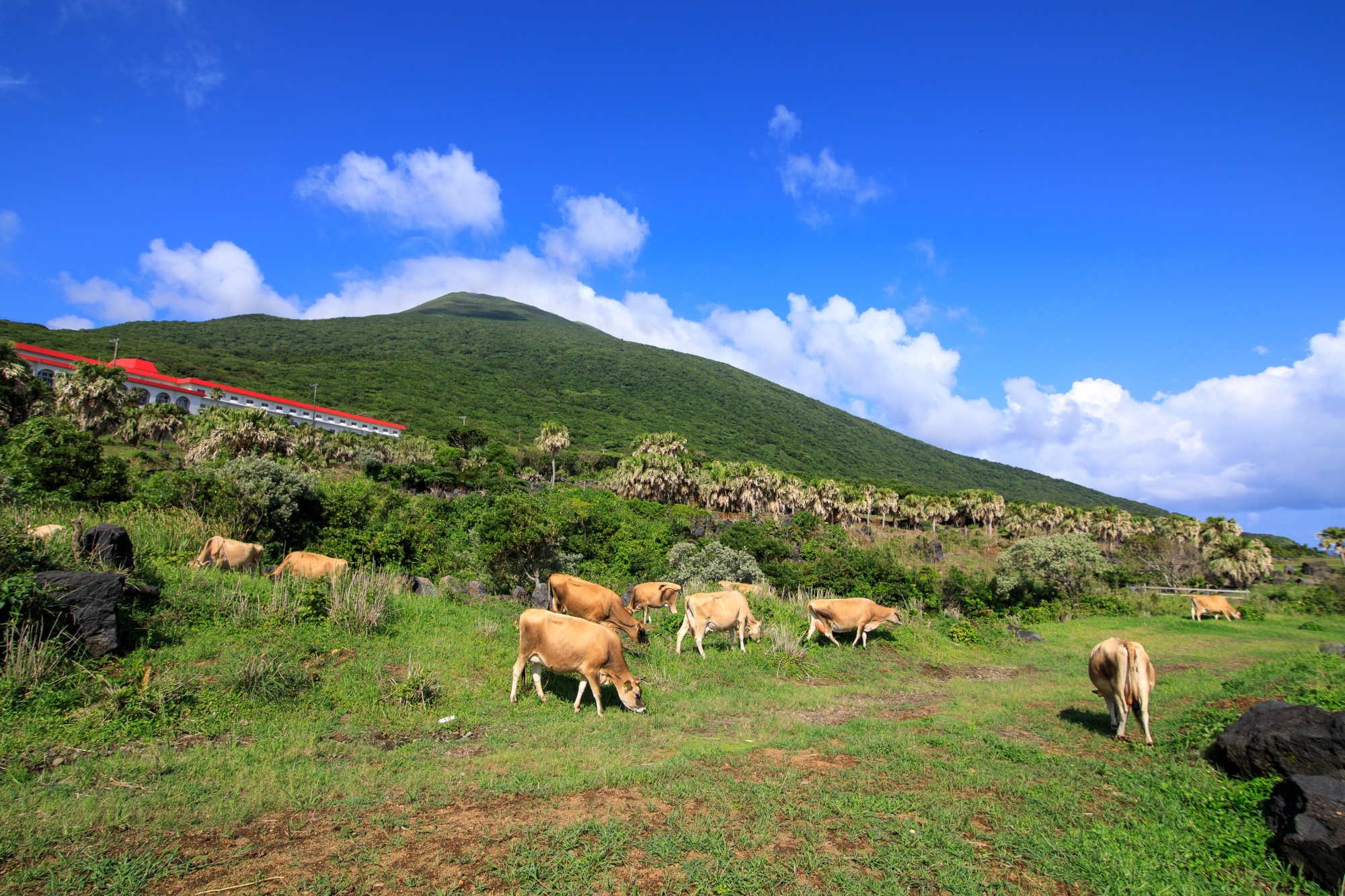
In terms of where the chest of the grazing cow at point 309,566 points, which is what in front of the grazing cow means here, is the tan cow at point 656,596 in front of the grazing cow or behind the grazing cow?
behind

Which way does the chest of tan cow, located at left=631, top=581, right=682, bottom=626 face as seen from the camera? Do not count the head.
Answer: to the viewer's left

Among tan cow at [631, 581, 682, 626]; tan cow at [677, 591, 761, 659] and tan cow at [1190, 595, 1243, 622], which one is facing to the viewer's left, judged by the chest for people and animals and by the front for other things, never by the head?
tan cow at [631, 581, 682, 626]

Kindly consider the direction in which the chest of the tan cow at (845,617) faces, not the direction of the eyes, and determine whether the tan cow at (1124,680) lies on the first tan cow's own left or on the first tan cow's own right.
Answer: on the first tan cow's own right

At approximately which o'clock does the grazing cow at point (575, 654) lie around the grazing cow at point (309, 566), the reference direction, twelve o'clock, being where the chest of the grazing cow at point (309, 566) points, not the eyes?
the grazing cow at point (575, 654) is roughly at 8 o'clock from the grazing cow at point (309, 566).

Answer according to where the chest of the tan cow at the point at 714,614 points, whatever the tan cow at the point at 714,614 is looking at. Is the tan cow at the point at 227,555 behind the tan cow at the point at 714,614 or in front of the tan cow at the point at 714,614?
behind

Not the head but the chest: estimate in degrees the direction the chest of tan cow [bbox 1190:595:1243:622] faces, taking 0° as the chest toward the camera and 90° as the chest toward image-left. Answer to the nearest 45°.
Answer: approximately 270°

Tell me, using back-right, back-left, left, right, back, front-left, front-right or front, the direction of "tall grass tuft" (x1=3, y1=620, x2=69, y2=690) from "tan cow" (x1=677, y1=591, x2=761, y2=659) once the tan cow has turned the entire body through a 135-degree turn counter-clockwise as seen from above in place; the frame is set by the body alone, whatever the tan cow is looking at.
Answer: front-left

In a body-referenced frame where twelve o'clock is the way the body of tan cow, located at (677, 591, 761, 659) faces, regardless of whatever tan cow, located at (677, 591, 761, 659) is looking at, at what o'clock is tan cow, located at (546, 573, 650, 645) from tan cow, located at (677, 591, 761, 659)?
tan cow, located at (546, 573, 650, 645) is roughly at 7 o'clock from tan cow, located at (677, 591, 761, 659).

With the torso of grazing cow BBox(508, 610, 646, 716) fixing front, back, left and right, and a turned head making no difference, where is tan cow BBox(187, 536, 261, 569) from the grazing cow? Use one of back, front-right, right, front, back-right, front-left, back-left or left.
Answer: back-left

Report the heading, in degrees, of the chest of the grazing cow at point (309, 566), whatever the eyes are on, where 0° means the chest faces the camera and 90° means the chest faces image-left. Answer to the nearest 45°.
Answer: approximately 90°

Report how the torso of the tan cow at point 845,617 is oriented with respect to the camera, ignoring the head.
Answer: to the viewer's right
